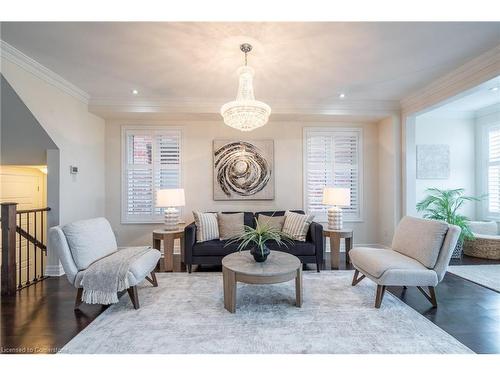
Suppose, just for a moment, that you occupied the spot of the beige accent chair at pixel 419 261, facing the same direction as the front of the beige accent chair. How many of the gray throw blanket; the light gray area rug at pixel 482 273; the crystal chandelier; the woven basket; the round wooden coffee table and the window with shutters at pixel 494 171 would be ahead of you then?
3

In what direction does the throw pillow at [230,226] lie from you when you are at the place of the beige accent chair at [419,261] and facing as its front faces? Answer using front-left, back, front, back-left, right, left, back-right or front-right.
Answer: front-right

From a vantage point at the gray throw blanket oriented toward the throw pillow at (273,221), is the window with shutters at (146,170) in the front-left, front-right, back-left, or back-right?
front-left

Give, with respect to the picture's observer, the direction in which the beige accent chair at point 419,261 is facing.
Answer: facing the viewer and to the left of the viewer

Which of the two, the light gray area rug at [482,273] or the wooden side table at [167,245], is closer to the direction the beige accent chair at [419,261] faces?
the wooden side table

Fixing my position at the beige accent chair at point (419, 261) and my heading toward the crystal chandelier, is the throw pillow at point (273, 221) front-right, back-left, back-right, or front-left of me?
front-right

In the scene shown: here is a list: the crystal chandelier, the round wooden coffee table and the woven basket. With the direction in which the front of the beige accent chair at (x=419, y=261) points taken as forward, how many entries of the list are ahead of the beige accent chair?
2

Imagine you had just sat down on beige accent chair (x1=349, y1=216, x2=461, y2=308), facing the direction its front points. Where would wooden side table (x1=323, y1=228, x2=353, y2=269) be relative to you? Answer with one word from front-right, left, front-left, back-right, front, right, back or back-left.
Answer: right

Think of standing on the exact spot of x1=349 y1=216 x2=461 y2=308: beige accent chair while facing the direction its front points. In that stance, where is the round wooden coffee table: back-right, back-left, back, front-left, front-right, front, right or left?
front

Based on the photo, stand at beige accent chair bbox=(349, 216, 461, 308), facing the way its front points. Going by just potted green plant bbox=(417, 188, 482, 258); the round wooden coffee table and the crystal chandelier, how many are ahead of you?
2

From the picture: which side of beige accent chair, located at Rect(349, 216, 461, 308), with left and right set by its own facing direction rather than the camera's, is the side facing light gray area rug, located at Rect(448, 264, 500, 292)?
back

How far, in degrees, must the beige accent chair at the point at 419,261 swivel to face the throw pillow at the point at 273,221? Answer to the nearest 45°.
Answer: approximately 45° to its right

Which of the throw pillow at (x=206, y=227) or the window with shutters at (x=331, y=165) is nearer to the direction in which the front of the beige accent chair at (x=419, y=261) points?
the throw pillow

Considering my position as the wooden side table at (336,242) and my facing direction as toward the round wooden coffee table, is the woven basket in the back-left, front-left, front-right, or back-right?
back-left

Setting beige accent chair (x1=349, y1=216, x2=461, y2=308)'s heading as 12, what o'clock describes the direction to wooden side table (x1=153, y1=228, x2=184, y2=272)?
The wooden side table is roughly at 1 o'clock from the beige accent chair.

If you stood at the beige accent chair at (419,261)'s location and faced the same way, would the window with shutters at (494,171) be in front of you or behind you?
behind

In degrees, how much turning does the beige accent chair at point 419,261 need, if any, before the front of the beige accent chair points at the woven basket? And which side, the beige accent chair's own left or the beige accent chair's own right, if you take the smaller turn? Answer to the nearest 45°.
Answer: approximately 135° to the beige accent chair's own right

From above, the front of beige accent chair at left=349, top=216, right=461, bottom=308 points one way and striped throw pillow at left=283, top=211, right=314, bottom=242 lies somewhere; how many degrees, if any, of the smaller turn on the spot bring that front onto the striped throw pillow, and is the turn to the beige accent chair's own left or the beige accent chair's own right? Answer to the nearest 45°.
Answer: approximately 45° to the beige accent chair's own right

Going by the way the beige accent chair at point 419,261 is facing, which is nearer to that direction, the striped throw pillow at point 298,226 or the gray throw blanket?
the gray throw blanket

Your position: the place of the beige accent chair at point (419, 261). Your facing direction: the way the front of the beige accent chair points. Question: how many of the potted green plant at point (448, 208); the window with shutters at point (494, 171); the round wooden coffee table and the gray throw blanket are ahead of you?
2

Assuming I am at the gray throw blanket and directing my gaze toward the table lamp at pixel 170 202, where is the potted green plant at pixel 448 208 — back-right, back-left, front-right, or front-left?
front-right

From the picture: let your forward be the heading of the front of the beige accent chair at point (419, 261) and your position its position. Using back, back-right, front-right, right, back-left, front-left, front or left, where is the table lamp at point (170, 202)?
front-right

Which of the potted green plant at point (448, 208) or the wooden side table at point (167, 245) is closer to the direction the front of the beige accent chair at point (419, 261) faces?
the wooden side table

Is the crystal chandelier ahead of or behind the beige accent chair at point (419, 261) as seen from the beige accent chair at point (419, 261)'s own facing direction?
ahead
